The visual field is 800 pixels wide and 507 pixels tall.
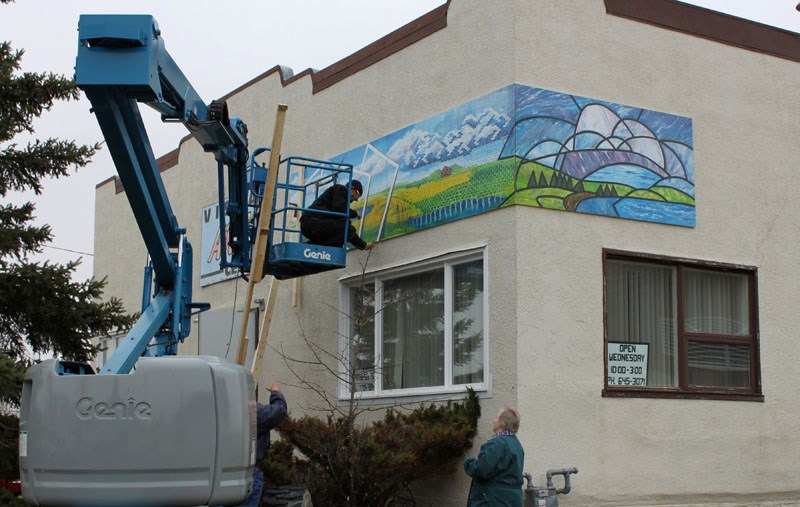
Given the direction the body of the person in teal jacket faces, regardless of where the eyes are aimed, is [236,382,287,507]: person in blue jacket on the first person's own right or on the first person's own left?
on the first person's own left

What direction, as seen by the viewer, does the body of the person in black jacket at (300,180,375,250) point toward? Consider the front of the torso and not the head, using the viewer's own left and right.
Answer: facing to the right of the viewer

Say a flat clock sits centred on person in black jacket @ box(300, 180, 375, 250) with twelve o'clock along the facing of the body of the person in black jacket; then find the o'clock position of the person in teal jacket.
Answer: The person in teal jacket is roughly at 2 o'clock from the person in black jacket.

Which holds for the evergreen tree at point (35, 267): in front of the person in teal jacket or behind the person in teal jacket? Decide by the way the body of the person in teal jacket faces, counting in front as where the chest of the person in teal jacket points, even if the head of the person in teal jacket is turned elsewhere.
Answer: in front

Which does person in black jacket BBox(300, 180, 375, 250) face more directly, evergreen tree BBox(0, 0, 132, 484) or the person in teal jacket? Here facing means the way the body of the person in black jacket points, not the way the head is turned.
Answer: the person in teal jacket

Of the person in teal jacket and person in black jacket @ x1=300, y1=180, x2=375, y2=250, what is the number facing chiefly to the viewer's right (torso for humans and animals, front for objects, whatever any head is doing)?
1

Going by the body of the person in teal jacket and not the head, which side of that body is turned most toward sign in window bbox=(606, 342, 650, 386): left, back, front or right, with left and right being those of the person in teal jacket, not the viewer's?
right

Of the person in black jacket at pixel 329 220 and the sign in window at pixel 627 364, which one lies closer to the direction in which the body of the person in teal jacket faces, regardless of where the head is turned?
the person in black jacket

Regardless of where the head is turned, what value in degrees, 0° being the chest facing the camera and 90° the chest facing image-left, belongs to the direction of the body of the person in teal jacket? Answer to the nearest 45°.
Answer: approximately 135°

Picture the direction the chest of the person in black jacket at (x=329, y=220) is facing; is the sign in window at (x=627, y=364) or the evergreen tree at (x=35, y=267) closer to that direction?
the sign in window

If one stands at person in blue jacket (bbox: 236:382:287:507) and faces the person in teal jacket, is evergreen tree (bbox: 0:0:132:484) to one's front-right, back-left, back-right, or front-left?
back-left

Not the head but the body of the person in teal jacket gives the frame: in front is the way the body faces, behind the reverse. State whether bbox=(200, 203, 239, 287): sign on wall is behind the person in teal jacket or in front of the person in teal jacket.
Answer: in front
